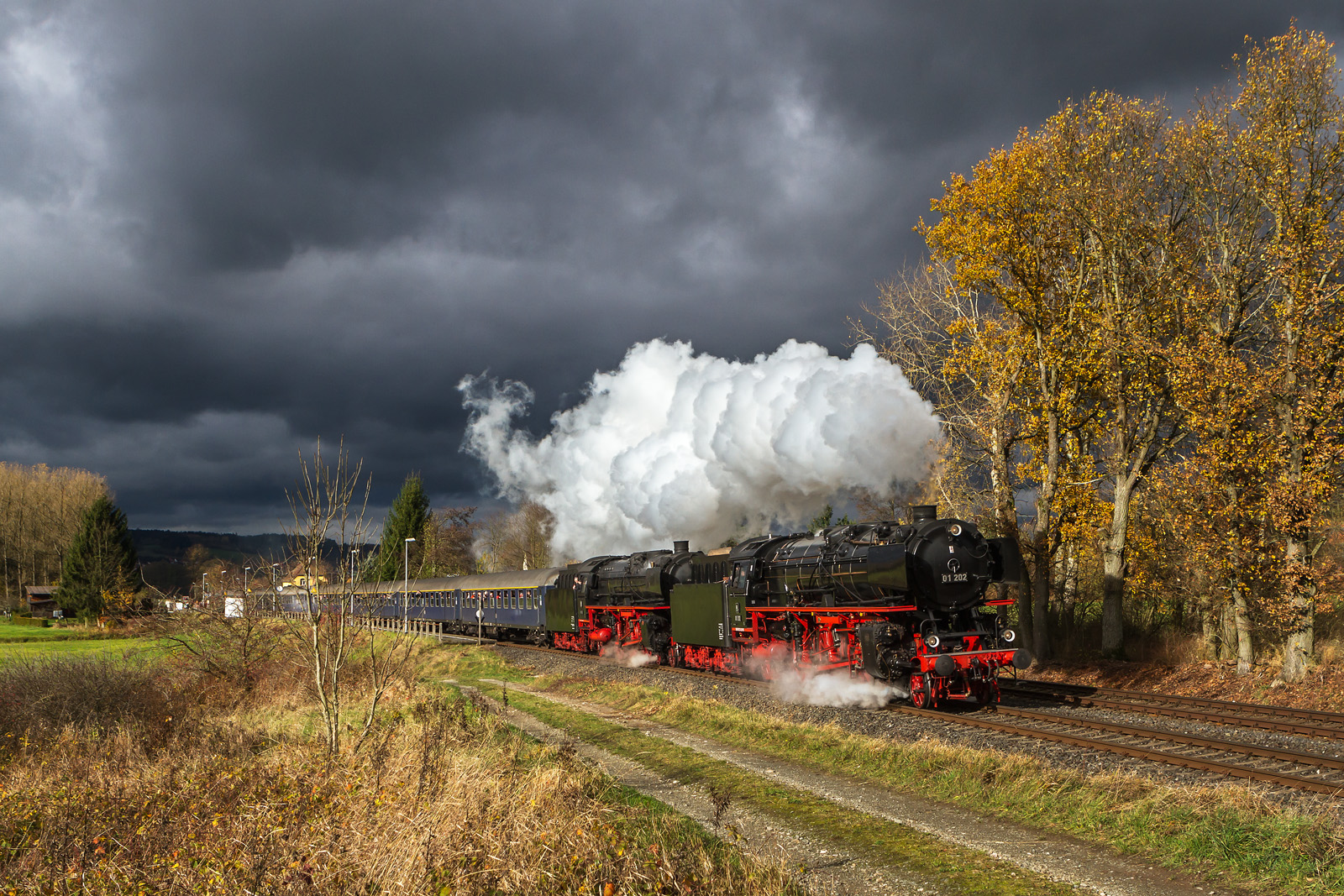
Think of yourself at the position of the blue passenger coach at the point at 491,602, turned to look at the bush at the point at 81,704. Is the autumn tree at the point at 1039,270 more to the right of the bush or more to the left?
left

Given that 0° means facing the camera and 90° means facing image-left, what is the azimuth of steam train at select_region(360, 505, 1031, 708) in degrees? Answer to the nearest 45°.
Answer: approximately 315°

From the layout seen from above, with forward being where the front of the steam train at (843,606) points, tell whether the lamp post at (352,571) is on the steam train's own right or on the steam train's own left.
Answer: on the steam train's own right

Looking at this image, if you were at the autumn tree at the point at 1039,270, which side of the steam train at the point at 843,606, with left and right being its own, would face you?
left

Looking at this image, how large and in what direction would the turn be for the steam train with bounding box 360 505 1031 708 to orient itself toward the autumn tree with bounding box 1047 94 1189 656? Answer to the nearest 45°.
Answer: approximately 90° to its left

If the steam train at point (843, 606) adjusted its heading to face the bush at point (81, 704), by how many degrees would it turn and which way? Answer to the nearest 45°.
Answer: approximately 135° to its right
